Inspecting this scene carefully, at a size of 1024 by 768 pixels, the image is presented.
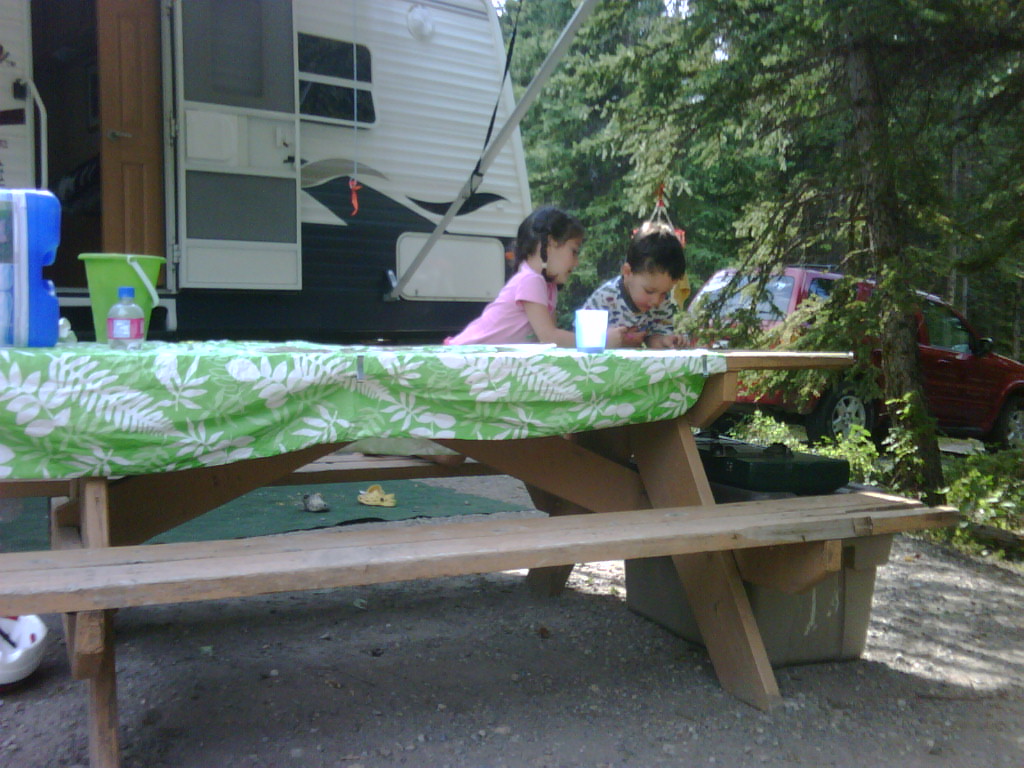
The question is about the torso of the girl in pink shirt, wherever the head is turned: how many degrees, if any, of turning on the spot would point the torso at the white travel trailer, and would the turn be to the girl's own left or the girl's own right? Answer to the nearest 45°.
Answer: approximately 135° to the girl's own left

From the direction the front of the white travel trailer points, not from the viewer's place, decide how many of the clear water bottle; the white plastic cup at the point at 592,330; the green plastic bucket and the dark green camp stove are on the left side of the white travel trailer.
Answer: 0

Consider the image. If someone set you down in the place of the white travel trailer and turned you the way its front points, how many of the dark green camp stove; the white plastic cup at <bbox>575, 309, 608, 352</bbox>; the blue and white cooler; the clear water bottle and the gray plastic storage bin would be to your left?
0

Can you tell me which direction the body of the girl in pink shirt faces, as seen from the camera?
to the viewer's right

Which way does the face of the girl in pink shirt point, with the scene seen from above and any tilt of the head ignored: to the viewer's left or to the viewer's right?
to the viewer's right

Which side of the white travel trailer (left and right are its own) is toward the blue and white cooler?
right

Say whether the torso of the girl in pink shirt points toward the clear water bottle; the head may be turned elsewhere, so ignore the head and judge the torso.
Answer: no

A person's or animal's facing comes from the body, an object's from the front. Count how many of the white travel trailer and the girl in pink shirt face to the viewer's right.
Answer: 2

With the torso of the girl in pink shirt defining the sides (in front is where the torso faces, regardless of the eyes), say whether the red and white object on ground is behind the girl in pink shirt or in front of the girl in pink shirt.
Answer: behind

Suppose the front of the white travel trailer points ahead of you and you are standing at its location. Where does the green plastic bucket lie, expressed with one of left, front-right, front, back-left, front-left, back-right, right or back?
right

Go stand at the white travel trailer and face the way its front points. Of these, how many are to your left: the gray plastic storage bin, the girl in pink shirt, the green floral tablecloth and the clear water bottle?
0

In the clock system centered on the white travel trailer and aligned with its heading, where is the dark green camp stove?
The dark green camp stove is roughly at 2 o'clock from the white travel trailer.

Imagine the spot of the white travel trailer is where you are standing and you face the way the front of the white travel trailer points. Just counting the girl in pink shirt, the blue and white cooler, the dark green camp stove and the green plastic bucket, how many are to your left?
0

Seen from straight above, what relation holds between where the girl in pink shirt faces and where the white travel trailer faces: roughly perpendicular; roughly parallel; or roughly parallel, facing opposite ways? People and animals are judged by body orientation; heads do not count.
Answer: roughly parallel

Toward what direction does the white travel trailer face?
to the viewer's right
